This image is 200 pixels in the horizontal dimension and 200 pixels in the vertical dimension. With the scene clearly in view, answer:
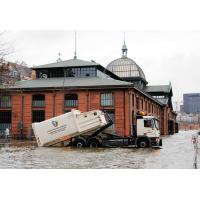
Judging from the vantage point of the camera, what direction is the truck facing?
facing to the right of the viewer

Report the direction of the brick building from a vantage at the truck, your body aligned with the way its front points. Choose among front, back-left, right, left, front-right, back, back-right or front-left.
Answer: left
